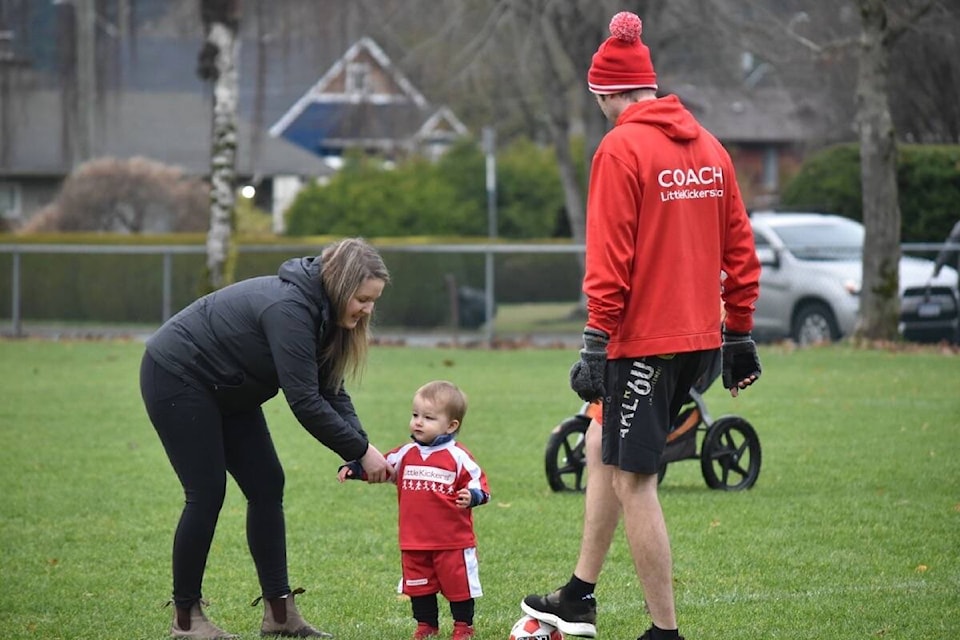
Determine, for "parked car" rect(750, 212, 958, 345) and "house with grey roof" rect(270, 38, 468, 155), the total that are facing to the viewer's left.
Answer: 0

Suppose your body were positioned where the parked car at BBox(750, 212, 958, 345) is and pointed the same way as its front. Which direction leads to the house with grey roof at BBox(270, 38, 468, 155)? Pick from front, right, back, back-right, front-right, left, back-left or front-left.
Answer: back

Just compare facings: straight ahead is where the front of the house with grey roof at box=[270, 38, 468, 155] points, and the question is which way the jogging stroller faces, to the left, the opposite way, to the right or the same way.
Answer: to the right

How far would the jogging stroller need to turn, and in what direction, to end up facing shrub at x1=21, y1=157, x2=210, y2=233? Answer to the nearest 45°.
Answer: approximately 45° to its right

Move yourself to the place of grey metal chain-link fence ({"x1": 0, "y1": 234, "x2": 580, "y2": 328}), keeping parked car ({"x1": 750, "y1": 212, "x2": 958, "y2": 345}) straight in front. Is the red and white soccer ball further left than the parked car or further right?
right

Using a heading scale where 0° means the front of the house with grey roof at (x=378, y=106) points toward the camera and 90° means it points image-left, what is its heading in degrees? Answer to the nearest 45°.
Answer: approximately 0°

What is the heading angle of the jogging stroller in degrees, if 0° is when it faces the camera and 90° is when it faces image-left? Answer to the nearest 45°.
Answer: approximately 90°

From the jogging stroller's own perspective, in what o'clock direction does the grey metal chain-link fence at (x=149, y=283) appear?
The grey metal chain-link fence is roughly at 2 o'clock from the jogging stroller.

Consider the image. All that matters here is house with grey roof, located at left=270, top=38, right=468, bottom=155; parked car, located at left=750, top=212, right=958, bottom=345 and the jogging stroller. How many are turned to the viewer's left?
1

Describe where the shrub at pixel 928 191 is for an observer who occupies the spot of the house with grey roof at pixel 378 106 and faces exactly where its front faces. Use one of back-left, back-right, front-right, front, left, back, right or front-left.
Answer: front-left

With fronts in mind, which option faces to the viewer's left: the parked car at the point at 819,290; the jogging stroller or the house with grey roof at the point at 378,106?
the jogging stroller

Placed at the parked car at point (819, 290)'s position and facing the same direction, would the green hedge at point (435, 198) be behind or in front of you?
behind
